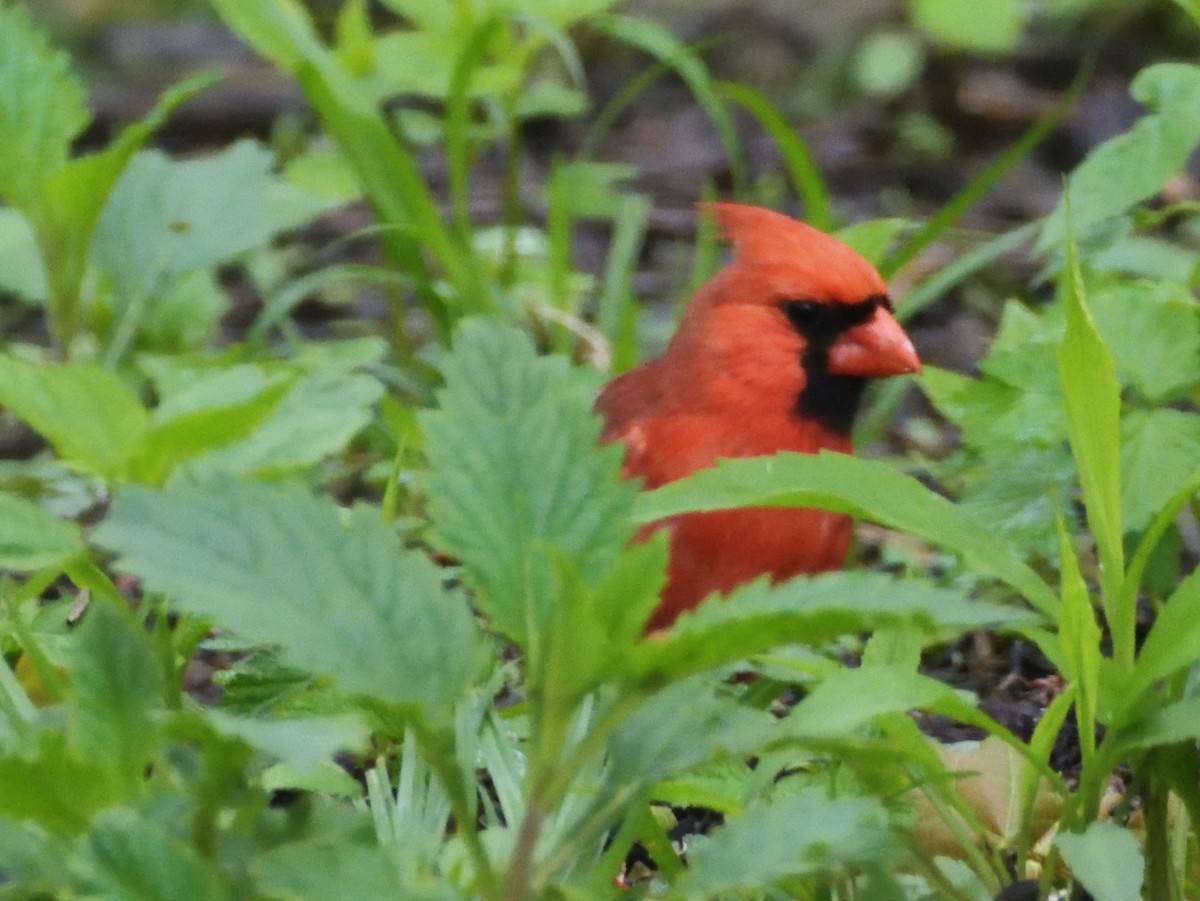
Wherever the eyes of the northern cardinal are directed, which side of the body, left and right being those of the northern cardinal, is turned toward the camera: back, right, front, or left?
right
